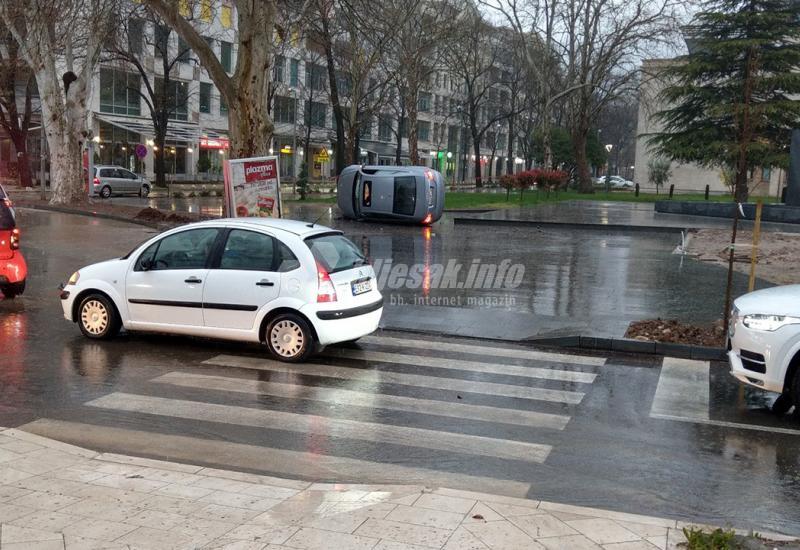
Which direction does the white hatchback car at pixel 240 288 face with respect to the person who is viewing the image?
facing away from the viewer and to the left of the viewer

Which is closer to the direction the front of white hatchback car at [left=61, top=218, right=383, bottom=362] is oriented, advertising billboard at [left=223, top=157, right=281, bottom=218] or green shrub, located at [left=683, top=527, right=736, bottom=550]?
the advertising billboard

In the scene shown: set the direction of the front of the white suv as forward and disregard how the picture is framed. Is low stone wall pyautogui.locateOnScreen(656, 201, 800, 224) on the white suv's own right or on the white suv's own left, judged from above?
on the white suv's own right

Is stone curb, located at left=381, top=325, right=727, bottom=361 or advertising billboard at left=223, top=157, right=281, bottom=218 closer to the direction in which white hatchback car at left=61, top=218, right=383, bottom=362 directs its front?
the advertising billboard

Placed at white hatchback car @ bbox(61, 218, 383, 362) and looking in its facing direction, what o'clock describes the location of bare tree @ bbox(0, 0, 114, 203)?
The bare tree is roughly at 1 o'clock from the white hatchback car.

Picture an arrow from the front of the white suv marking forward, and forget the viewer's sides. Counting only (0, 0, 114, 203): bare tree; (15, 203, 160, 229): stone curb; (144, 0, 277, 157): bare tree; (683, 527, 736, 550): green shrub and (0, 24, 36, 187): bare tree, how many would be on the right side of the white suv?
4

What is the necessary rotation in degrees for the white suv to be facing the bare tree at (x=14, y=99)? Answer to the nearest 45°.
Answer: approximately 90° to its right

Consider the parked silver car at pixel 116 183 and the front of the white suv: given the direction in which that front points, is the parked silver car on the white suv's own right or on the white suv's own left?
on the white suv's own right

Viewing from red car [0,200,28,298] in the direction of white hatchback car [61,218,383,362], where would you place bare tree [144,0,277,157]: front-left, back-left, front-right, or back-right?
back-left

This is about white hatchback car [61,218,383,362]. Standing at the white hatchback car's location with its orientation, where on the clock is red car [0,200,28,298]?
The red car is roughly at 12 o'clock from the white hatchback car.

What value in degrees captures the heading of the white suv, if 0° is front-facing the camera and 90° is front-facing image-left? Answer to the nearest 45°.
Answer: approximately 45°

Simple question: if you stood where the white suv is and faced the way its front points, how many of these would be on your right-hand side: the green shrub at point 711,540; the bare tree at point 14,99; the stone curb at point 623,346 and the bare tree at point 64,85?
3

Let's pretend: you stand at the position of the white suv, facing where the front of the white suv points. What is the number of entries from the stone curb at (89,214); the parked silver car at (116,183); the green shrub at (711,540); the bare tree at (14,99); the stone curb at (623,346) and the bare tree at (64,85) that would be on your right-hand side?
5
